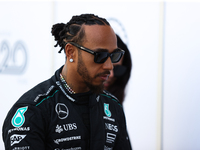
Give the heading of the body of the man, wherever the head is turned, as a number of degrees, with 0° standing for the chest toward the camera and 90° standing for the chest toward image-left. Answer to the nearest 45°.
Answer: approximately 315°

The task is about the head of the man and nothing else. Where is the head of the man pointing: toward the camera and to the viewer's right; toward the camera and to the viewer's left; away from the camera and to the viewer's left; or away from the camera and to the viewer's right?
toward the camera and to the viewer's right

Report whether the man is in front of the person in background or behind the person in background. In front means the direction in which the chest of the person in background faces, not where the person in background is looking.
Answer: in front

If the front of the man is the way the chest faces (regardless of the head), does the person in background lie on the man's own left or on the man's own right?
on the man's own left
